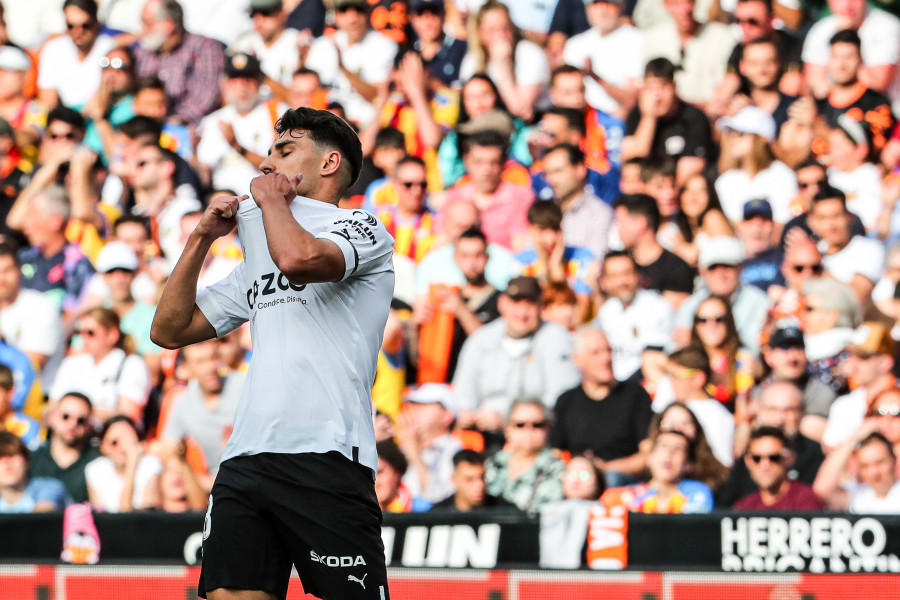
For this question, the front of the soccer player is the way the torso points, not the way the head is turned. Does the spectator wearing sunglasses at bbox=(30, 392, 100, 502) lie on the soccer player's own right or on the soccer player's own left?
on the soccer player's own right

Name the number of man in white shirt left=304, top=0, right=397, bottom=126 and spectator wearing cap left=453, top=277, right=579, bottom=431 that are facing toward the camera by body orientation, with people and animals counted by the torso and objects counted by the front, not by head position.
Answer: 2

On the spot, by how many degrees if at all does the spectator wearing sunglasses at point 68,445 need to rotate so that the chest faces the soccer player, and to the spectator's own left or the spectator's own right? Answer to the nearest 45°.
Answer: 0° — they already face them

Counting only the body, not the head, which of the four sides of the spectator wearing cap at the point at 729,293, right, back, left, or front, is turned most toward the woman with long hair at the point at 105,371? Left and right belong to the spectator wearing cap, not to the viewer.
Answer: right

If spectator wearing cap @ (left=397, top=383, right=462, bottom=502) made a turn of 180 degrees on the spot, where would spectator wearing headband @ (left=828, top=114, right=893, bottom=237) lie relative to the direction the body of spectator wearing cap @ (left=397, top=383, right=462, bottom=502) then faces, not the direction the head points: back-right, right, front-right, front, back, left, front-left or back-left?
front-right
